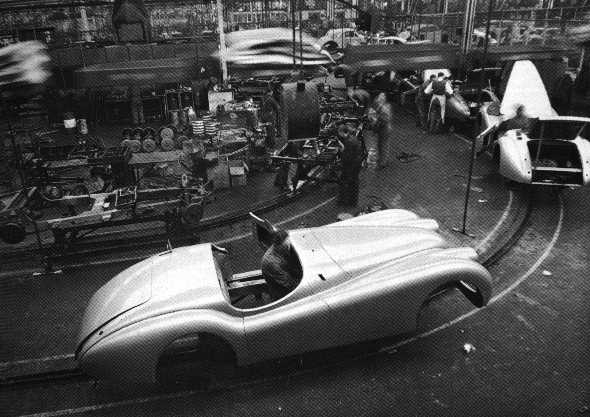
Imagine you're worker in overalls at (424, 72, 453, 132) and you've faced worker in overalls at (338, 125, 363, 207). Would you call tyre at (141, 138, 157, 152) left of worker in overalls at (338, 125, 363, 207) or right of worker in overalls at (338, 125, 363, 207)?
right

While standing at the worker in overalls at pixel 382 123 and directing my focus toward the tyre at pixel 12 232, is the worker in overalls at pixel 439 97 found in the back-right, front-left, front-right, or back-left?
back-right
